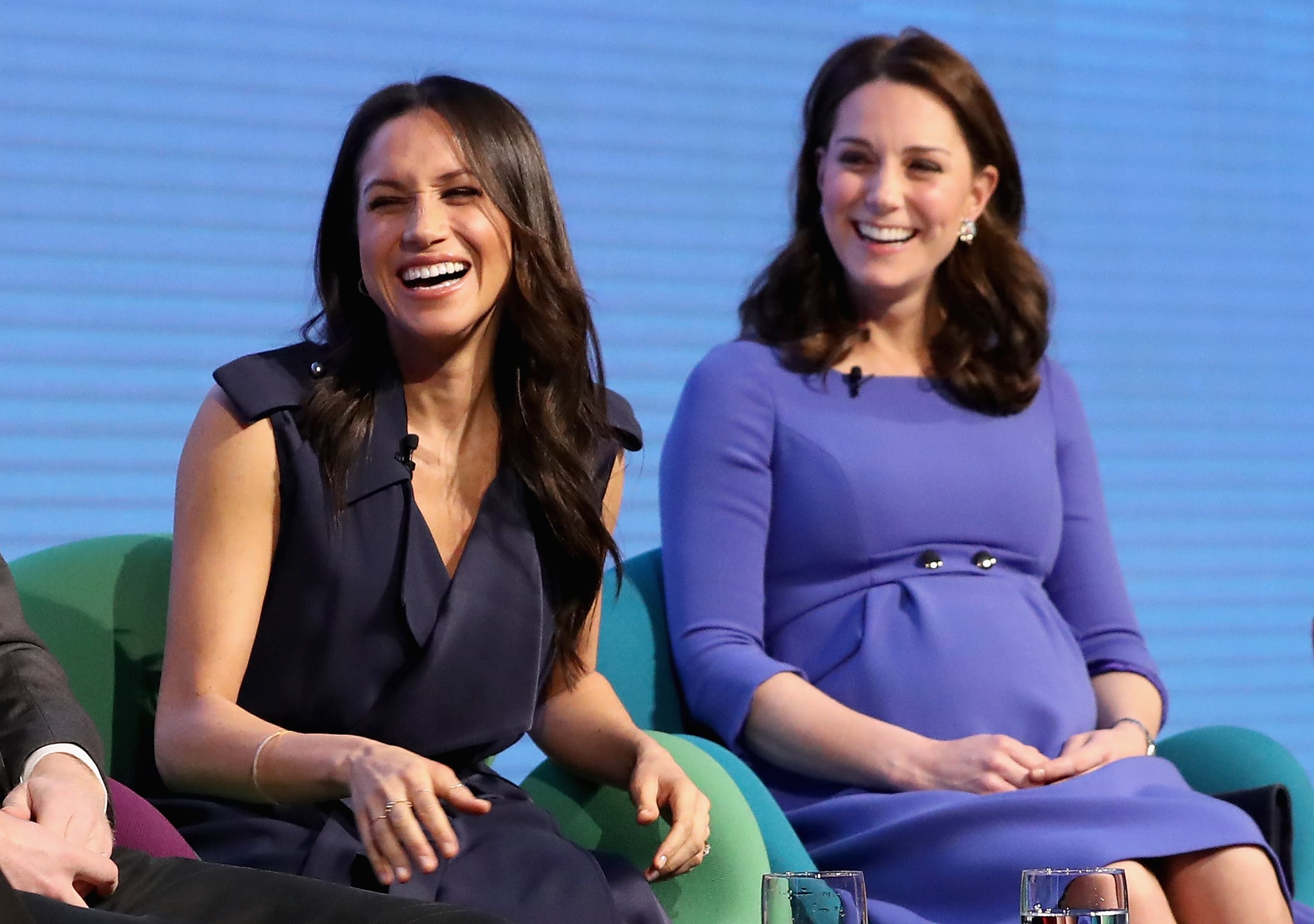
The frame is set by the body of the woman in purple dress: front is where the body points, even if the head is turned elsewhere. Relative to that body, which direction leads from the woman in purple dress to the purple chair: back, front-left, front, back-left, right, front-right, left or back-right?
right

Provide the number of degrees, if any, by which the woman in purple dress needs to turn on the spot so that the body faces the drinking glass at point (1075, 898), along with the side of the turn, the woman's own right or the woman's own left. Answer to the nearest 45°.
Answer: approximately 45° to the woman's own right

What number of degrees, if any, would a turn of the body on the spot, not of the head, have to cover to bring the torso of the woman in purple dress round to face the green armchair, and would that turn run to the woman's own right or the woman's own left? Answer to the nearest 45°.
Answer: approximately 90° to the woman's own right

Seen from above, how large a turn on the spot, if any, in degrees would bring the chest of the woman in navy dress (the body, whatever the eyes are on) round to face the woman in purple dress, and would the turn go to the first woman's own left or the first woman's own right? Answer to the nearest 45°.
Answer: approximately 90° to the first woman's own left

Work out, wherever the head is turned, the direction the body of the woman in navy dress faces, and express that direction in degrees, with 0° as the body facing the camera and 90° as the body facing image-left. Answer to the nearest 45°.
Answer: approximately 315°

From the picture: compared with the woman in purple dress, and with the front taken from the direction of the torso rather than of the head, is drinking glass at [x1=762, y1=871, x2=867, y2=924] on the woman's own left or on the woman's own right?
on the woman's own right

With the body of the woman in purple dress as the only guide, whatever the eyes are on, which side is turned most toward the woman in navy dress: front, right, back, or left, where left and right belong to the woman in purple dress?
right

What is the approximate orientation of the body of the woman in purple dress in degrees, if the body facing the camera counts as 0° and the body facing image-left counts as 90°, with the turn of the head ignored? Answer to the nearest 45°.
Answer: approximately 315°
